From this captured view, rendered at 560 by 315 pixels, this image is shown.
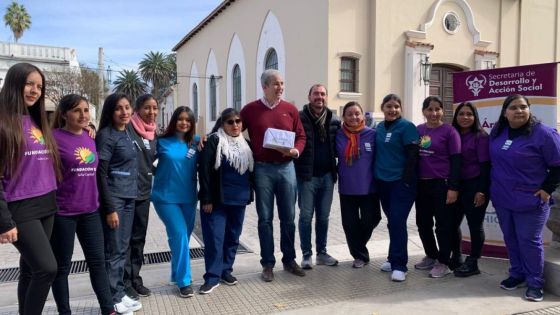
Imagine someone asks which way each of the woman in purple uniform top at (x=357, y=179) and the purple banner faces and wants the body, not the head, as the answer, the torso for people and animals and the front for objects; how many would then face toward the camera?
2

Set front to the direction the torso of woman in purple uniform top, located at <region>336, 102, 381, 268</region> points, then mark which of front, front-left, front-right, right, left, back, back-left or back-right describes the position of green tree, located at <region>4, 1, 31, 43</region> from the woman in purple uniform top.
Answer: back-right

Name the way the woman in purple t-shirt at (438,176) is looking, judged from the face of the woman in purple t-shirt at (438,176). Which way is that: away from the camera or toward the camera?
toward the camera

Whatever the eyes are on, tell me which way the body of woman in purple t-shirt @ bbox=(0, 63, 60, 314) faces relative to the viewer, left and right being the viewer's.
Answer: facing the viewer and to the right of the viewer

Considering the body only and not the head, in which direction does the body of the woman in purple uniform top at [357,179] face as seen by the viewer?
toward the camera

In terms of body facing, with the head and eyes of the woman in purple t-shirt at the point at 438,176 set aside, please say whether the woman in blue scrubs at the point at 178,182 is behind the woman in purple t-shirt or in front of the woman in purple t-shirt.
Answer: in front

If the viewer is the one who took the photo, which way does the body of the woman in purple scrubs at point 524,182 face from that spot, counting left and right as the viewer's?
facing the viewer and to the left of the viewer

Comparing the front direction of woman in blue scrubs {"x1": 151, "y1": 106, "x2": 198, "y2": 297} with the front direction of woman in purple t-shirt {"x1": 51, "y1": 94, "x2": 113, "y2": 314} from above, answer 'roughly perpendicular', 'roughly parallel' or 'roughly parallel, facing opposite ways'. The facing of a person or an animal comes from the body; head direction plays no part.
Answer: roughly parallel

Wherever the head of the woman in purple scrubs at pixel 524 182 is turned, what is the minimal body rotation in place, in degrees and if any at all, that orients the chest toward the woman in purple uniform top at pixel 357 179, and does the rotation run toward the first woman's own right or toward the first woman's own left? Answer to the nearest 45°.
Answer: approximately 45° to the first woman's own right

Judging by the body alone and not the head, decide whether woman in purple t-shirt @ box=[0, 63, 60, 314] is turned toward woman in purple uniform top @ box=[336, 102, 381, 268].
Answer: no

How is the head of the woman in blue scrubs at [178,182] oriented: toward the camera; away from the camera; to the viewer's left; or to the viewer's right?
toward the camera

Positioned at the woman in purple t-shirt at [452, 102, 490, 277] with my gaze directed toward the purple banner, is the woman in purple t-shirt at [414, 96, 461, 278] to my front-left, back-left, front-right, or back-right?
back-left

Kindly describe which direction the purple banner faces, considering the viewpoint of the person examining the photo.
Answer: facing the viewer

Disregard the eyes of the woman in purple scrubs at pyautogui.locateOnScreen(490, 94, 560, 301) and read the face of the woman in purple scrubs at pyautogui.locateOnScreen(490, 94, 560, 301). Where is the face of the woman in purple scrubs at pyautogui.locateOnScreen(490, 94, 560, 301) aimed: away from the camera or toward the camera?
toward the camera

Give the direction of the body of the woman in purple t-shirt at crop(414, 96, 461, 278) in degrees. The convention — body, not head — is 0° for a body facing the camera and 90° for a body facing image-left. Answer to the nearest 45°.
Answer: approximately 45°

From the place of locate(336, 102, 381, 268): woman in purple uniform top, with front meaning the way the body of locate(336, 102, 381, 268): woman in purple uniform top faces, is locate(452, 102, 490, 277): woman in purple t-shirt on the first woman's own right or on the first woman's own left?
on the first woman's own left
